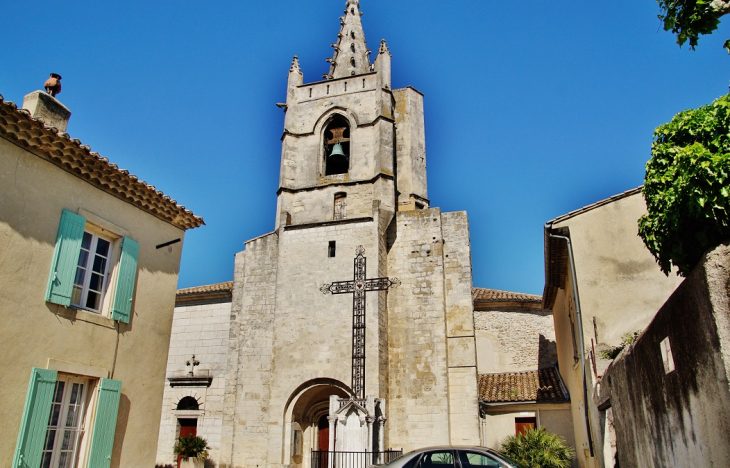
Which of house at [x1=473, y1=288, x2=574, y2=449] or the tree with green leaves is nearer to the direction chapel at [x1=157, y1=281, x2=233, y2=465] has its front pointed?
the tree with green leaves

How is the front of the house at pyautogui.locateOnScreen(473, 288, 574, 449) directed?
toward the camera

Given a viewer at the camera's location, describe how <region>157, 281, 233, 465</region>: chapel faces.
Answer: facing the viewer

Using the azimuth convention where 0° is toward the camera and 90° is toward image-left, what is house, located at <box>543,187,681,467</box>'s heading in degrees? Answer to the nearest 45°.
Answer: approximately 90°

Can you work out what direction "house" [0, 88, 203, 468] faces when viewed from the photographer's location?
facing the viewer and to the right of the viewer

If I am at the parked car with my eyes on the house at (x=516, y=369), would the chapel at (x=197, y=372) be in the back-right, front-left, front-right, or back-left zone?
front-left

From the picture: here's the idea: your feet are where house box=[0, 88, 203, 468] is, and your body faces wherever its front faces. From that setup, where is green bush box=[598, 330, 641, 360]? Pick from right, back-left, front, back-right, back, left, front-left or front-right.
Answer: front-left

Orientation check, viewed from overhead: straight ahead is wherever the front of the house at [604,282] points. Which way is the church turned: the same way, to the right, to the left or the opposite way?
to the left

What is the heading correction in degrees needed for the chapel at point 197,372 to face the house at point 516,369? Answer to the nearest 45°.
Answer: approximately 90° to its left

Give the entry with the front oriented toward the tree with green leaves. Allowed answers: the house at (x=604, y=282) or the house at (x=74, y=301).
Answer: the house at (x=74, y=301)

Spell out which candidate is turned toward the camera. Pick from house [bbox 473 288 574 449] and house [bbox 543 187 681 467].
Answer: house [bbox 473 288 574 449]

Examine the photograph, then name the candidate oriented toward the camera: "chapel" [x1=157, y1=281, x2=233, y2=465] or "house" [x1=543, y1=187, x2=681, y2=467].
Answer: "chapel" [x1=157, y1=281, x2=233, y2=465]

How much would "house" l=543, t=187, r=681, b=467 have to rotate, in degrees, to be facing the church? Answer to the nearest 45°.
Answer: approximately 45° to its right

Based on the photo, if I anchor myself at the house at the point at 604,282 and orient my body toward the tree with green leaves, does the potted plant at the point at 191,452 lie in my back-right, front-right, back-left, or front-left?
back-right

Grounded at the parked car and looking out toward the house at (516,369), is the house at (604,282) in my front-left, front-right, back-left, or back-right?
front-right

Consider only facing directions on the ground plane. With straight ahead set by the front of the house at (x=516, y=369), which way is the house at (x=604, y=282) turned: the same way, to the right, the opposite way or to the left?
to the right

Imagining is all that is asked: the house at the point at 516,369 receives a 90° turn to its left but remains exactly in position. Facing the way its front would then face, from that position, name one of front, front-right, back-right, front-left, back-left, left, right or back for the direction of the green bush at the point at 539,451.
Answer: right

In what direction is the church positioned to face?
toward the camera

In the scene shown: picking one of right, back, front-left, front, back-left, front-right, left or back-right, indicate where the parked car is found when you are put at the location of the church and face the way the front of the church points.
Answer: front
